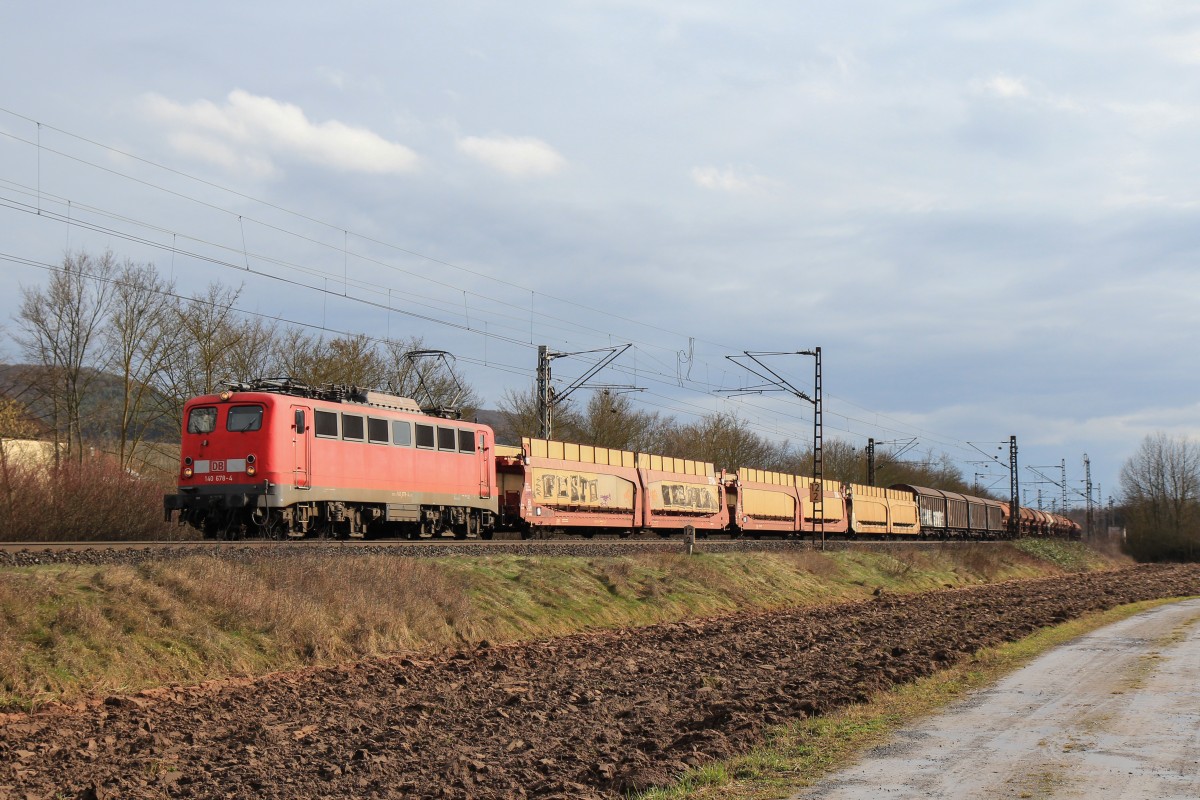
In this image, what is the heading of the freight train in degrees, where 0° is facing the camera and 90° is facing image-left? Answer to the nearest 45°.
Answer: approximately 45°
